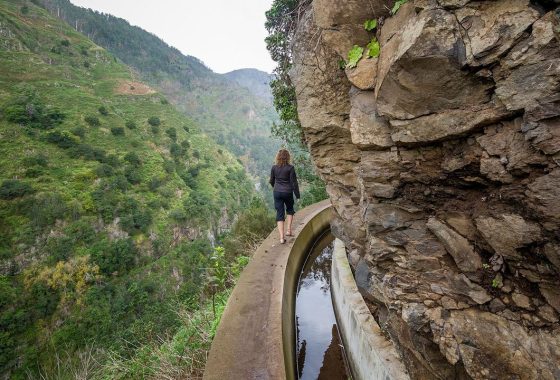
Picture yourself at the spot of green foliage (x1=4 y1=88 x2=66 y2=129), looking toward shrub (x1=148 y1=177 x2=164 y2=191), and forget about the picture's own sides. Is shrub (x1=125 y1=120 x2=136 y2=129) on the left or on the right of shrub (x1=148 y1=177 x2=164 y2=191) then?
left

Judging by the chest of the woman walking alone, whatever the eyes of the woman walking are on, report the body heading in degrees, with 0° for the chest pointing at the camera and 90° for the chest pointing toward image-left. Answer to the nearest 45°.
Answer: approximately 180°

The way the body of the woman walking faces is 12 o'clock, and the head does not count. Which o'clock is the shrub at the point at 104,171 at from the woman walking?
The shrub is roughly at 11 o'clock from the woman walking.

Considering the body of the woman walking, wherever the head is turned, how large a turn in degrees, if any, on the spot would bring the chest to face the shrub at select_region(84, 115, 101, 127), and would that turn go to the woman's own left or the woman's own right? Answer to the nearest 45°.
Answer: approximately 45° to the woman's own left
